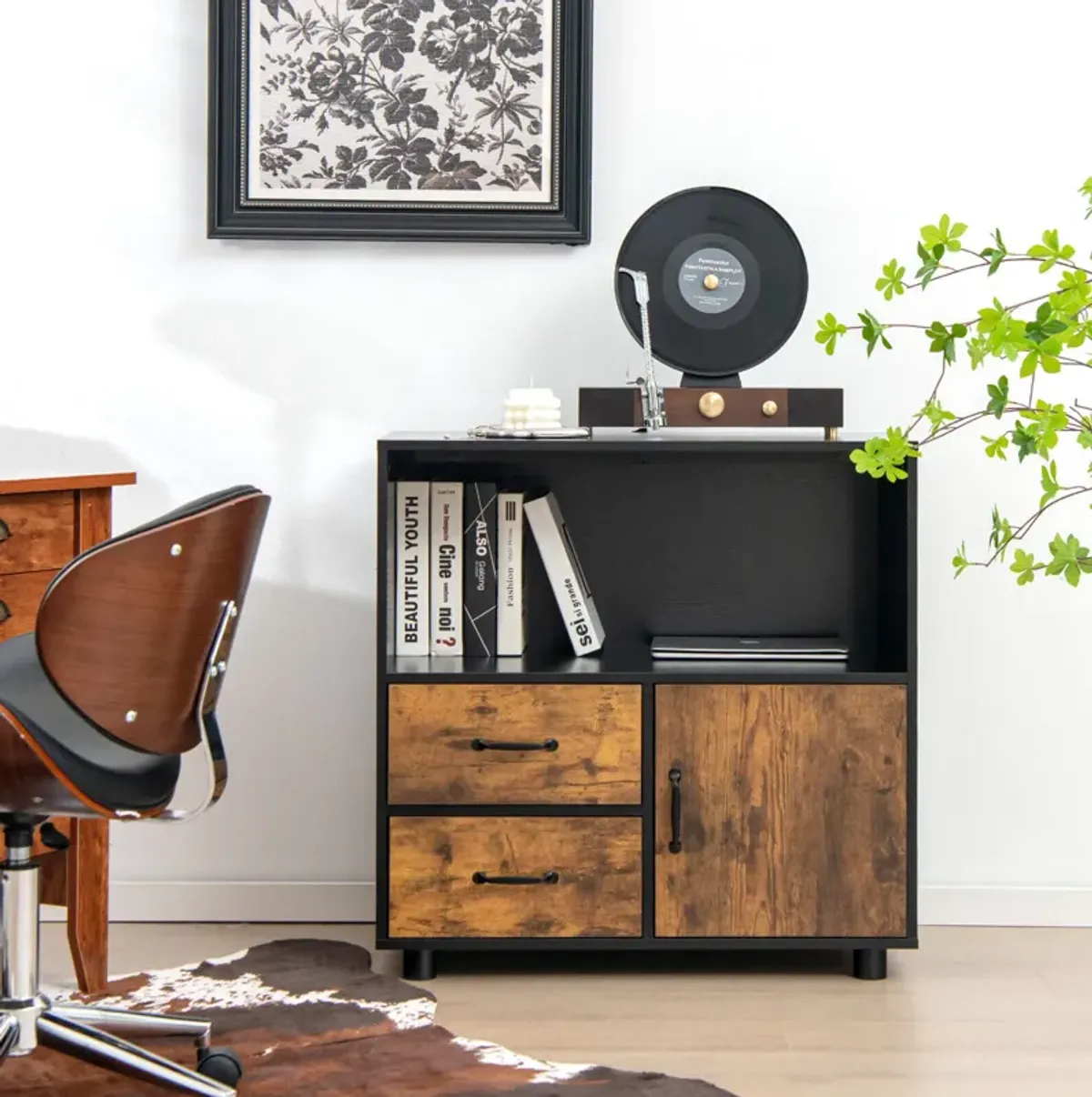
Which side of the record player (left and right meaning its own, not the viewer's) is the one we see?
front

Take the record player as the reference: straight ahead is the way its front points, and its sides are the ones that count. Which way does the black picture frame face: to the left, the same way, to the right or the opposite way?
the same way

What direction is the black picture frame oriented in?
toward the camera

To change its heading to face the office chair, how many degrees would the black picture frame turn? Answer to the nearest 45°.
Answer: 0° — it already faces it

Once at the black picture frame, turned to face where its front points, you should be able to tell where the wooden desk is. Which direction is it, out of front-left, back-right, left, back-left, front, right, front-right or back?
front-right

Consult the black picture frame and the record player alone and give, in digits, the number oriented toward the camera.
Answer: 2
